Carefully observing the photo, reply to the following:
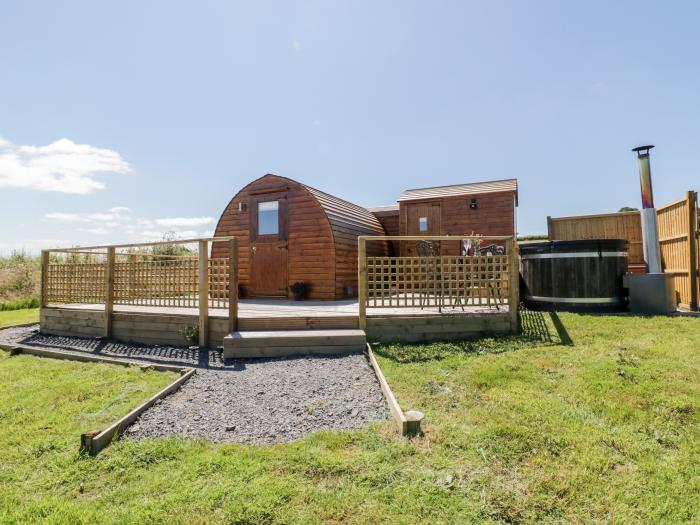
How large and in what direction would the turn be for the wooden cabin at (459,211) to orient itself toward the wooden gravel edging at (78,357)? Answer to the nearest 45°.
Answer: approximately 45° to its right

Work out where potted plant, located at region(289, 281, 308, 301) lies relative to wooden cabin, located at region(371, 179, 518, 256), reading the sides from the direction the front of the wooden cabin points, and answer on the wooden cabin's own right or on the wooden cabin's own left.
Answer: on the wooden cabin's own right

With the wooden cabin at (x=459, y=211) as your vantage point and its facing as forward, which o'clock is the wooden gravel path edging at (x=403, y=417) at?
The wooden gravel path edging is roughly at 12 o'clock from the wooden cabin.

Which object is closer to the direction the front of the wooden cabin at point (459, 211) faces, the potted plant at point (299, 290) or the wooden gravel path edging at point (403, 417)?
the wooden gravel path edging

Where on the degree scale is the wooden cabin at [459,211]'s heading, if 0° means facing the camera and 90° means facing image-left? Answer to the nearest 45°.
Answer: approximately 0°

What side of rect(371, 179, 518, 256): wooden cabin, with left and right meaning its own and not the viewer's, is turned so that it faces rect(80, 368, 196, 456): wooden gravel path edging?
front

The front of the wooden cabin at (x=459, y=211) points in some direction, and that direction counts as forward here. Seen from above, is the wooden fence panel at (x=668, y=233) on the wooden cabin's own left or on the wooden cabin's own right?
on the wooden cabin's own left

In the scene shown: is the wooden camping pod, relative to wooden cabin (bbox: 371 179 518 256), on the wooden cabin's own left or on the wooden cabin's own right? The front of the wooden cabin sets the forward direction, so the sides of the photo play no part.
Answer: on the wooden cabin's own right

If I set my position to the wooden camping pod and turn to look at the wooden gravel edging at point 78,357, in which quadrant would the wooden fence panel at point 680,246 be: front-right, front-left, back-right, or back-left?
back-left

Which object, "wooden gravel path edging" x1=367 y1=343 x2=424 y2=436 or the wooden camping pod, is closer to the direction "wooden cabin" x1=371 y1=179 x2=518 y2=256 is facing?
the wooden gravel path edging
